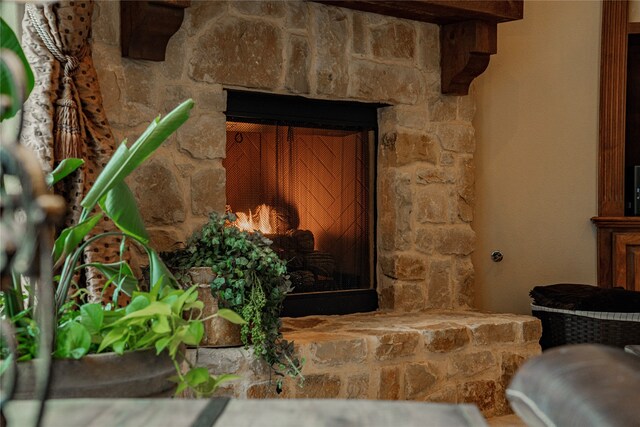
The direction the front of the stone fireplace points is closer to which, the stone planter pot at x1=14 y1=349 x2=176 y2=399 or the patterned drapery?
the stone planter pot

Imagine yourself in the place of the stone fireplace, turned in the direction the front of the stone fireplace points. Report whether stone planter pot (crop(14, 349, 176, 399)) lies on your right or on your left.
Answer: on your right

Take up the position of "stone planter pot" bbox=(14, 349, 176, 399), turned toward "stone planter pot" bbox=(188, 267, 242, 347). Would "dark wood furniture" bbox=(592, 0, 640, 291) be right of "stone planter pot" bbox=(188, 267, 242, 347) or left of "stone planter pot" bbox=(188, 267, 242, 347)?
right

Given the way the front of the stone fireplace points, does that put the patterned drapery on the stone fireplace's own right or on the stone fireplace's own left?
on the stone fireplace's own right

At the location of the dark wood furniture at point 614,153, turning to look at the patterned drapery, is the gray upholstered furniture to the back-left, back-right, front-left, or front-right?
front-left

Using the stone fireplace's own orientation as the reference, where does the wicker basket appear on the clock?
The wicker basket is roughly at 10 o'clock from the stone fireplace.

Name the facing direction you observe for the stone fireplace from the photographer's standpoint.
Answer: facing the viewer and to the right of the viewer

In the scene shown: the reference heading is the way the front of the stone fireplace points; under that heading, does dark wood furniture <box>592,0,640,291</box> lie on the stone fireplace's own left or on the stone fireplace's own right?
on the stone fireplace's own left
